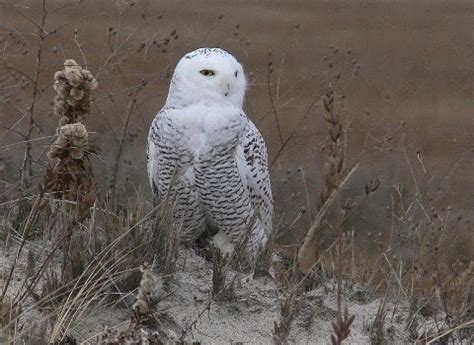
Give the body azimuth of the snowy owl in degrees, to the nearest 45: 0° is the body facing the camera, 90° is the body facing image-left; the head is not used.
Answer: approximately 0°

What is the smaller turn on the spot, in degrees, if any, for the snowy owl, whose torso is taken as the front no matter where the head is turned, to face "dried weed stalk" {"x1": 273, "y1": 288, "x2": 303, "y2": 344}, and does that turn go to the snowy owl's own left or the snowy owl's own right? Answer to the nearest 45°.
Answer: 0° — it already faces it
